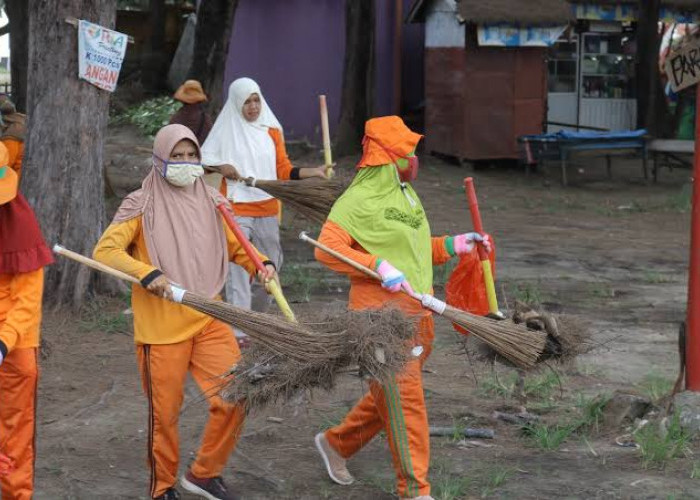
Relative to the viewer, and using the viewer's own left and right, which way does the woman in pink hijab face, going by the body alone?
facing the viewer and to the right of the viewer

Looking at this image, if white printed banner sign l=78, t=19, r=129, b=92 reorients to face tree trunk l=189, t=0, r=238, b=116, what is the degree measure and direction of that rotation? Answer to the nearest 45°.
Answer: approximately 180°

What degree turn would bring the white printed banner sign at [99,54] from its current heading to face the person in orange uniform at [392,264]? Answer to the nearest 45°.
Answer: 0° — it already faces them
